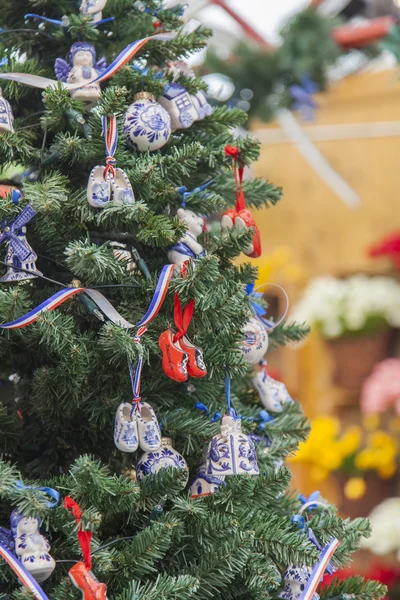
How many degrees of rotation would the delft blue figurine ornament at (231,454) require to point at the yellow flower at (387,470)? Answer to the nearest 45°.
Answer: approximately 180°

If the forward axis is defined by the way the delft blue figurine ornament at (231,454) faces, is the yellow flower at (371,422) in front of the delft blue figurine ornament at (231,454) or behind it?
behind

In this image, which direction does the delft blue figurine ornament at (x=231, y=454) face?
toward the camera
